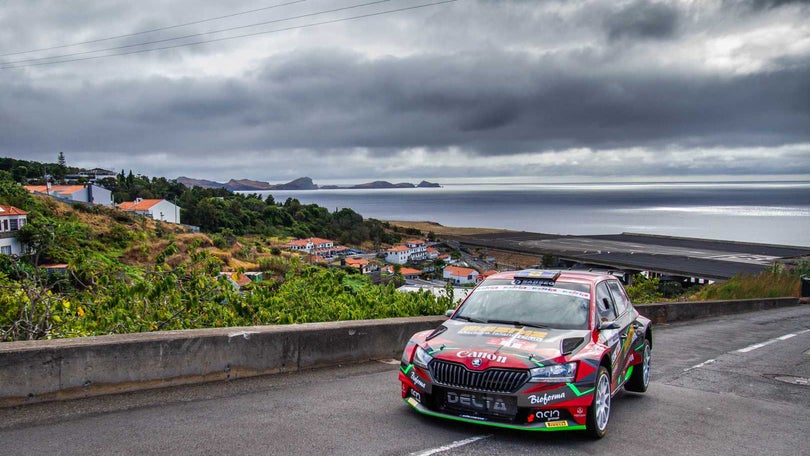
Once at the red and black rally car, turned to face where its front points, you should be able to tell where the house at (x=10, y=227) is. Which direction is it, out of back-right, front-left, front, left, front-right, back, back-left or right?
right

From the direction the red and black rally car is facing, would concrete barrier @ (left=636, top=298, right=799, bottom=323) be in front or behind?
behind

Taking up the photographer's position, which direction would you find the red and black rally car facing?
facing the viewer and to the left of the viewer

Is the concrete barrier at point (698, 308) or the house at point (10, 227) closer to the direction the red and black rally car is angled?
the house
